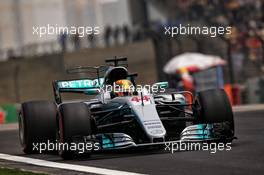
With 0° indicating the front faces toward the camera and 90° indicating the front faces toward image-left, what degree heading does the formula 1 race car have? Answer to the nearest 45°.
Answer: approximately 0°
